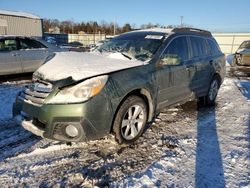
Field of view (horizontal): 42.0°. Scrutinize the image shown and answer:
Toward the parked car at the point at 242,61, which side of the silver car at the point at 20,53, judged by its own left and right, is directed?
back

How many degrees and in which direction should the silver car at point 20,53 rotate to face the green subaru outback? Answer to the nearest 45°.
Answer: approximately 90° to its left

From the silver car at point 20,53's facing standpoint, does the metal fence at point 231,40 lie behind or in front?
behind

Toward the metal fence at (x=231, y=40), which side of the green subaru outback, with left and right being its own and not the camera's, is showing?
back

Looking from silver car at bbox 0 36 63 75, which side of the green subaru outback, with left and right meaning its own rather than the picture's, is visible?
right

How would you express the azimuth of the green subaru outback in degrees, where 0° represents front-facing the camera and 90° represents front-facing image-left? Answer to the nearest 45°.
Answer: approximately 45°

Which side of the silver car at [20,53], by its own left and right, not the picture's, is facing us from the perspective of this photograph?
left

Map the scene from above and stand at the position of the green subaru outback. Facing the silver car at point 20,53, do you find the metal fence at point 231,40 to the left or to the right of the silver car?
right

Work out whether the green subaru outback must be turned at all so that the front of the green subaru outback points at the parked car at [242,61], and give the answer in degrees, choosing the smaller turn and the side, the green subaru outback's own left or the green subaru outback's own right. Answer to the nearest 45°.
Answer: approximately 180°
